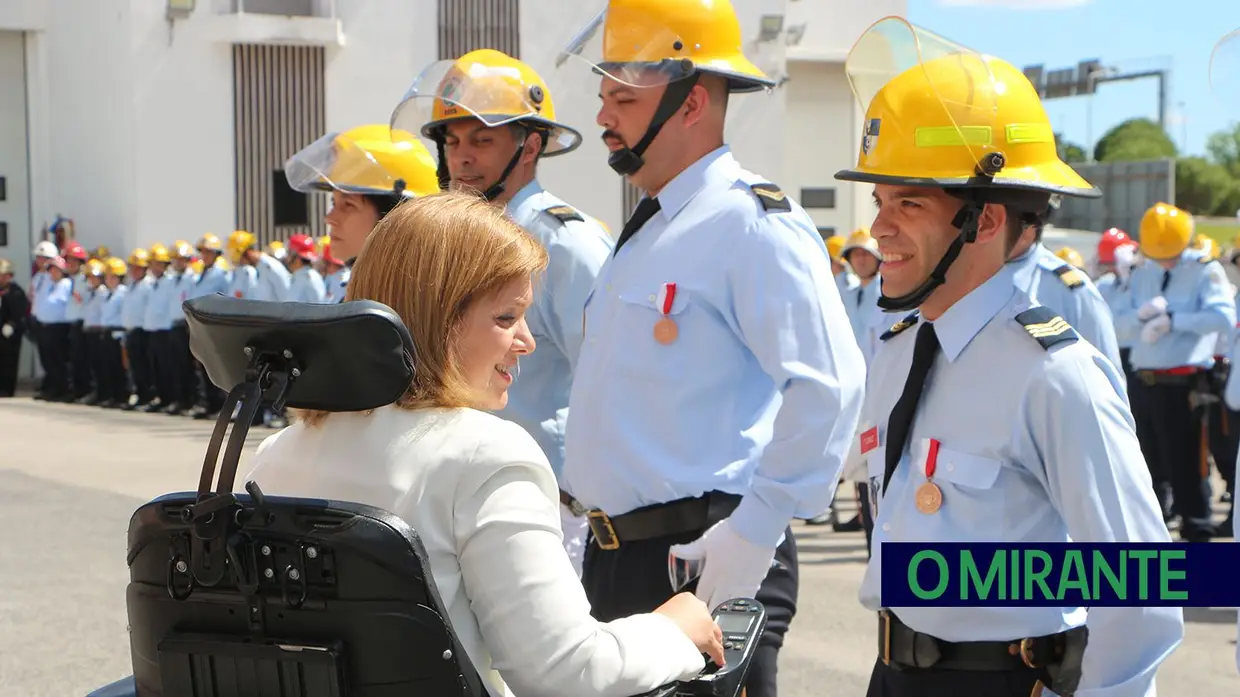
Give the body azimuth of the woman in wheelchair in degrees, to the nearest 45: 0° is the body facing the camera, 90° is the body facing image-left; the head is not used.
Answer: approximately 225°

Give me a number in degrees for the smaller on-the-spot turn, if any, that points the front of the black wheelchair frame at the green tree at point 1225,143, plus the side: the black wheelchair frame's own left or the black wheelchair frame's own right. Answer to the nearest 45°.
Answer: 0° — it already faces it

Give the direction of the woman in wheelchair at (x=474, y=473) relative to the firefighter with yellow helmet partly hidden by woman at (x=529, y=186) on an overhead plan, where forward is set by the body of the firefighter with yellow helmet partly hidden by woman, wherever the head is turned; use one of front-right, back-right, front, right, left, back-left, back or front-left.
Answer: front-left

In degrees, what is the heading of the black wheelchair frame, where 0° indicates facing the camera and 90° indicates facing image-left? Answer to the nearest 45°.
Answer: approximately 225°

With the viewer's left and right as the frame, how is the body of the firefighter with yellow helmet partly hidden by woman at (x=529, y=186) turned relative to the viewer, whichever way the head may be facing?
facing the viewer and to the left of the viewer

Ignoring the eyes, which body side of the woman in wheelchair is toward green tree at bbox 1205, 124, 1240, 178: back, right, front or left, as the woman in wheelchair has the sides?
front

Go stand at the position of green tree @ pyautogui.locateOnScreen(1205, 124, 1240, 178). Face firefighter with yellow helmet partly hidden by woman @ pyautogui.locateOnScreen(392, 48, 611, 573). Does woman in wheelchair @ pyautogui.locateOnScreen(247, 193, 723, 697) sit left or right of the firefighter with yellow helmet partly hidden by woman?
left
